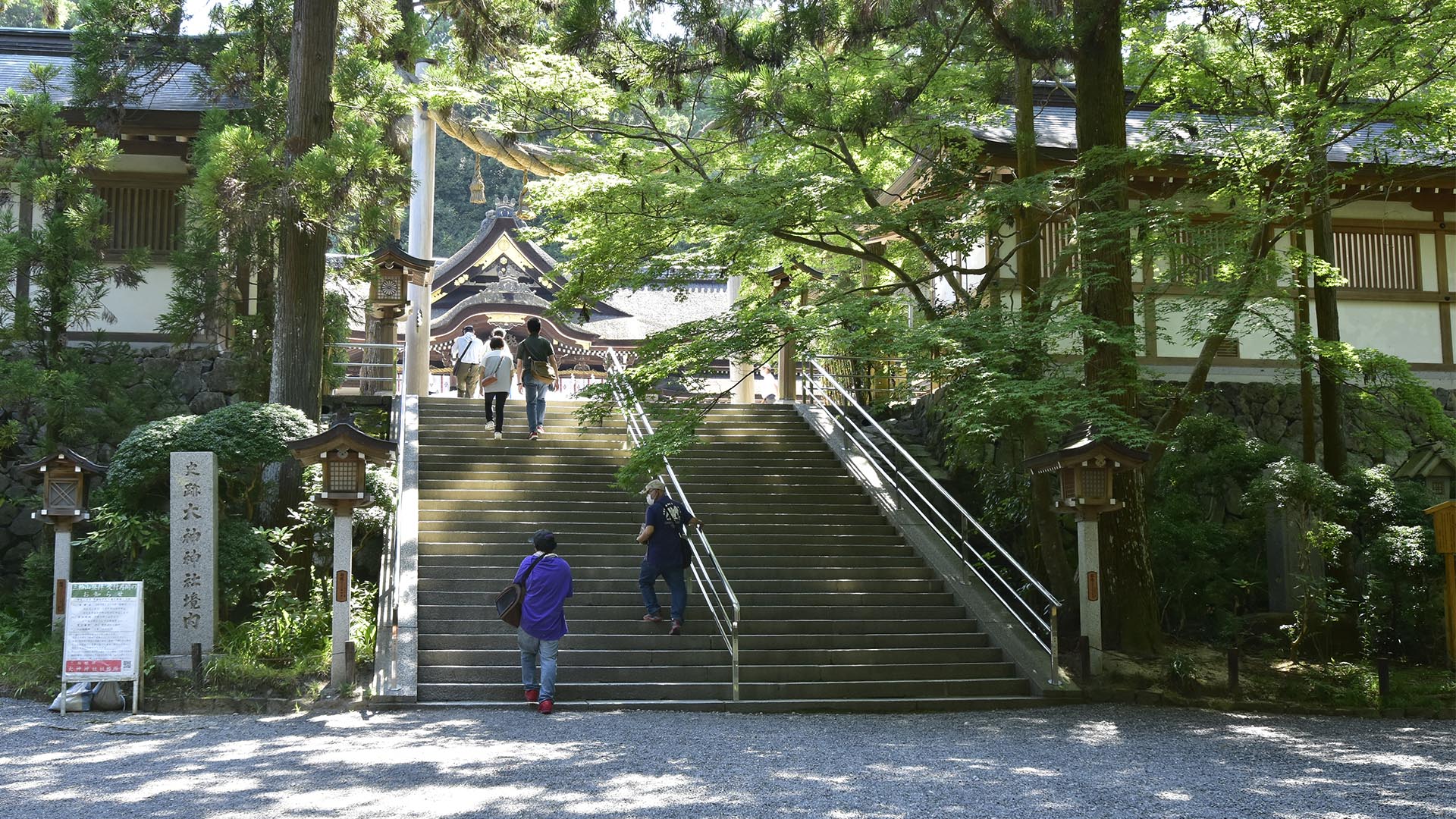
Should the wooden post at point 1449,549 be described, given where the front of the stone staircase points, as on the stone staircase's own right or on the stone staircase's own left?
on the stone staircase's own left

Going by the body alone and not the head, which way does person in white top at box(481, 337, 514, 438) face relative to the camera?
away from the camera

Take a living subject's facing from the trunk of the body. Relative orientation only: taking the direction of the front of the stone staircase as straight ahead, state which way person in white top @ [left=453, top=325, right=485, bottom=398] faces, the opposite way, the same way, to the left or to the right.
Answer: the opposite way

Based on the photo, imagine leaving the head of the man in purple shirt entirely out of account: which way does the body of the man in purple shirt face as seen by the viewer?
away from the camera

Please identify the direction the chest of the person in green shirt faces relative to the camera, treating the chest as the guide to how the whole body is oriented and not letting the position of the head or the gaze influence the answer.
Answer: away from the camera

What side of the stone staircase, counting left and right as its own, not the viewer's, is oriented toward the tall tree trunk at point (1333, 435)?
left

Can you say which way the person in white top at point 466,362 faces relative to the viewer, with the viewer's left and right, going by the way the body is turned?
facing away from the viewer

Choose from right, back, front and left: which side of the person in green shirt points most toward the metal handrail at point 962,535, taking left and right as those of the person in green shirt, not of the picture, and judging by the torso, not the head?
right

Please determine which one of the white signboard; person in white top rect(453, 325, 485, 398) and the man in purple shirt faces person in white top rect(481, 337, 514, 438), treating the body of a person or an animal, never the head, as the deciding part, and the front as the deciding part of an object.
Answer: the man in purple shirt
